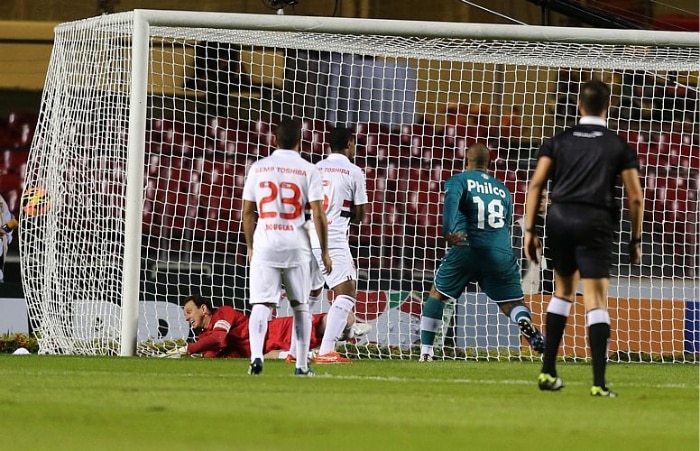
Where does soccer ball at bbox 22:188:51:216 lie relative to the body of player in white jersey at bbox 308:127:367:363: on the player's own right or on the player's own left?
on the player's own left

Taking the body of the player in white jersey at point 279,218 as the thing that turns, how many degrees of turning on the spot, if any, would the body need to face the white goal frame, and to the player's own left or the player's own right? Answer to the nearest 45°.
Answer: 0° — they already face it

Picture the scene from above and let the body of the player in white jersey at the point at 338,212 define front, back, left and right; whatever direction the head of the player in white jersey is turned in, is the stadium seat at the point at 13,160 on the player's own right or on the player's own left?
on the player's own left

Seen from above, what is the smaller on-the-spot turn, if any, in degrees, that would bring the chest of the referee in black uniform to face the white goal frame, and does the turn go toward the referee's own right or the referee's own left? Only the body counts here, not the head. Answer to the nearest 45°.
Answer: approximately 45° to the referee's own left

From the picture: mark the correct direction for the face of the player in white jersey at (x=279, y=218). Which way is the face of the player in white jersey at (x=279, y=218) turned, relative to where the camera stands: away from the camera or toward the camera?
away from the camera

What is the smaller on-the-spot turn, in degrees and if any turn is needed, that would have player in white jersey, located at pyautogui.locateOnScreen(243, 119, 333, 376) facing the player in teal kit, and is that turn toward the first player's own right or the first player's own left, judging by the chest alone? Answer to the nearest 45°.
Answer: approximately 45° to the first player's own right

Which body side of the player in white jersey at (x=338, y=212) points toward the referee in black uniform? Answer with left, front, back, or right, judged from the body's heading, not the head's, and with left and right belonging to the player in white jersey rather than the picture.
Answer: right

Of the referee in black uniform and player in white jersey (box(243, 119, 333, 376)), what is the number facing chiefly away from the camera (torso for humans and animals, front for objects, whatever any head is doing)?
2

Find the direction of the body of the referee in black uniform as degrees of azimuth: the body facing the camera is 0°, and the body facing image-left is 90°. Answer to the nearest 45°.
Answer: approximately 180°

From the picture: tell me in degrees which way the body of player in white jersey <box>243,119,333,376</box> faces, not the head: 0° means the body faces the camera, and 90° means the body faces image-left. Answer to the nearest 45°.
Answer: approximately 180°

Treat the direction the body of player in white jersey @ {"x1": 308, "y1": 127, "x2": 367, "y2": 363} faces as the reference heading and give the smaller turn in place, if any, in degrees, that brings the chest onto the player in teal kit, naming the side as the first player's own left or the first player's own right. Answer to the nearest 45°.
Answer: approximately 45° to the first player's own right

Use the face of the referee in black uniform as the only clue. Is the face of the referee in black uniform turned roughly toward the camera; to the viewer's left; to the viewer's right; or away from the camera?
away from the camera

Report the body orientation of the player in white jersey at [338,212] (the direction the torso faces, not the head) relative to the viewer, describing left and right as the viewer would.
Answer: facing away from the viewer and to the right of the viewer
